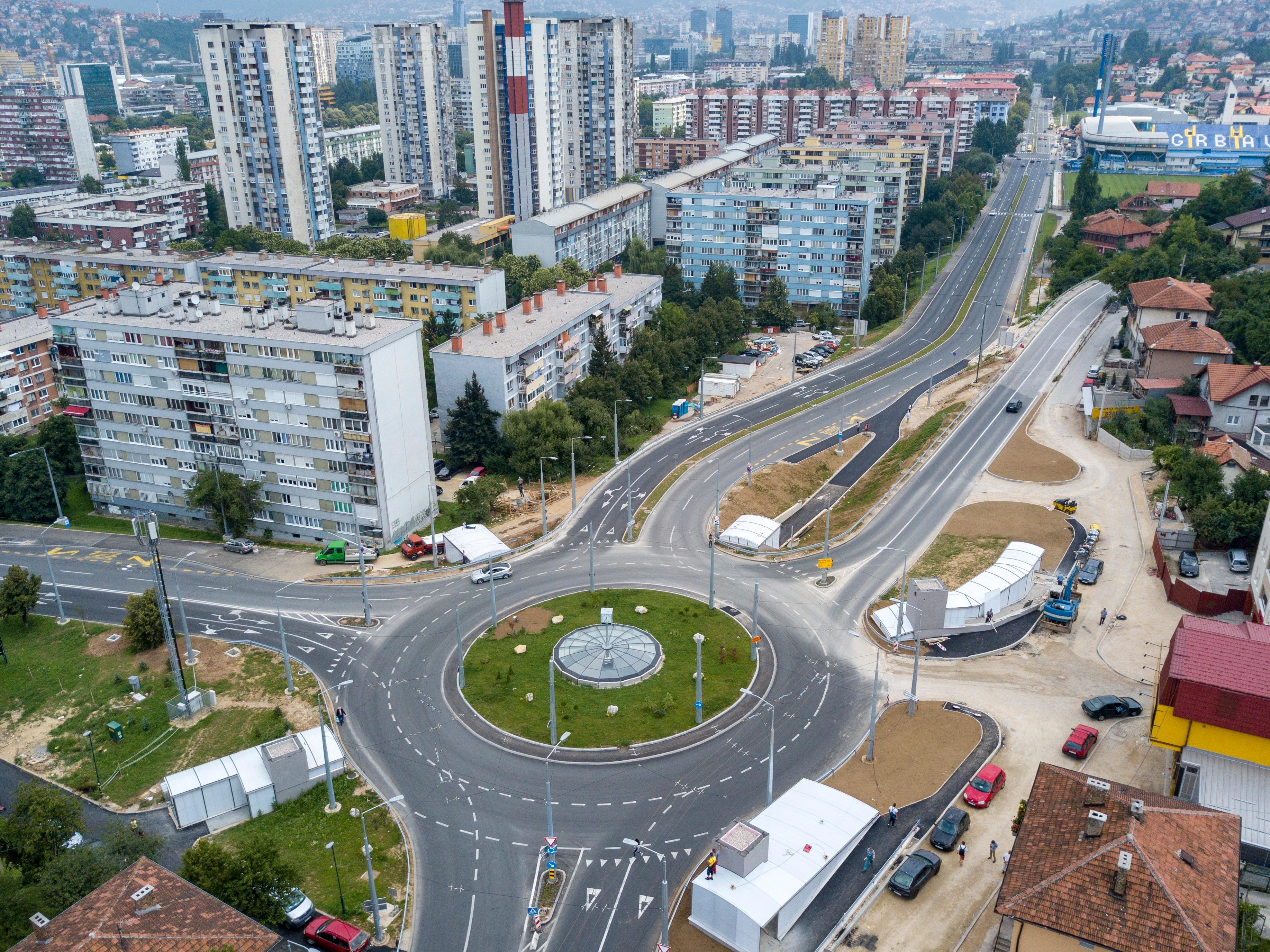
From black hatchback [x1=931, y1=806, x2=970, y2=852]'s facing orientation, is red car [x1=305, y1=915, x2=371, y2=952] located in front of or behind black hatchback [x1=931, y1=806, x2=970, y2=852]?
in front

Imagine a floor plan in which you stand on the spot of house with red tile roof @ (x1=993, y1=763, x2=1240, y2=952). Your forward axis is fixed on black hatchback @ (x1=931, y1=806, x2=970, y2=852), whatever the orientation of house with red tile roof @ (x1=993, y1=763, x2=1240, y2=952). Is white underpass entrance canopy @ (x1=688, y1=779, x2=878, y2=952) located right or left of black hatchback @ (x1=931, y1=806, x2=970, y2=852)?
left

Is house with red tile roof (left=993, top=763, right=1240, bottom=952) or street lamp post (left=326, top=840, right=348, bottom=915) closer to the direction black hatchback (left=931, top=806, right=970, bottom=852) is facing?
the street lamp post

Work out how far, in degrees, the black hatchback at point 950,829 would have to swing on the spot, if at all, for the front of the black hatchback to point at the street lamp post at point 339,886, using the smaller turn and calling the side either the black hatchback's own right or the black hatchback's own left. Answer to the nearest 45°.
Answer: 0° — it already faces it

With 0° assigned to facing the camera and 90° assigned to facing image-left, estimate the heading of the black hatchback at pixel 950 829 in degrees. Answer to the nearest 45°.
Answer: approximately 45°

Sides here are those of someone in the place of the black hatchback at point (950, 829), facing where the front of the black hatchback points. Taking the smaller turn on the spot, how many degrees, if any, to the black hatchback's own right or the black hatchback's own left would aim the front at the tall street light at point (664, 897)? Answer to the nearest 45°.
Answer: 0° — it already faces it

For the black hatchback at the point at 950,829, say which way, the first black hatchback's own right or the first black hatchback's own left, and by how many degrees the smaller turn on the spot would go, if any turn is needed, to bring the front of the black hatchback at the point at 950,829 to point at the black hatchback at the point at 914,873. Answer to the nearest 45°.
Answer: approximately 45° to the first black hatchback's own left

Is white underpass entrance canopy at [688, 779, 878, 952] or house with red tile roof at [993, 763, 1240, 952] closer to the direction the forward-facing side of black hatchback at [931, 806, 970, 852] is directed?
the white underpass entrance canopy

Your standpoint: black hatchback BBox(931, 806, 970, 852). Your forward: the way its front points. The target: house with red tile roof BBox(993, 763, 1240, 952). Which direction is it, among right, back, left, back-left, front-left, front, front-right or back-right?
left

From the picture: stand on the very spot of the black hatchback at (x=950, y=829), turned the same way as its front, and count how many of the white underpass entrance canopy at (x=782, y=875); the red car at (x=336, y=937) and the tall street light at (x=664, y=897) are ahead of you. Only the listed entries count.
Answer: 3

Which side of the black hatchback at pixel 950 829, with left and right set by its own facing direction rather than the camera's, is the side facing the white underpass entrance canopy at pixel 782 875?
front
